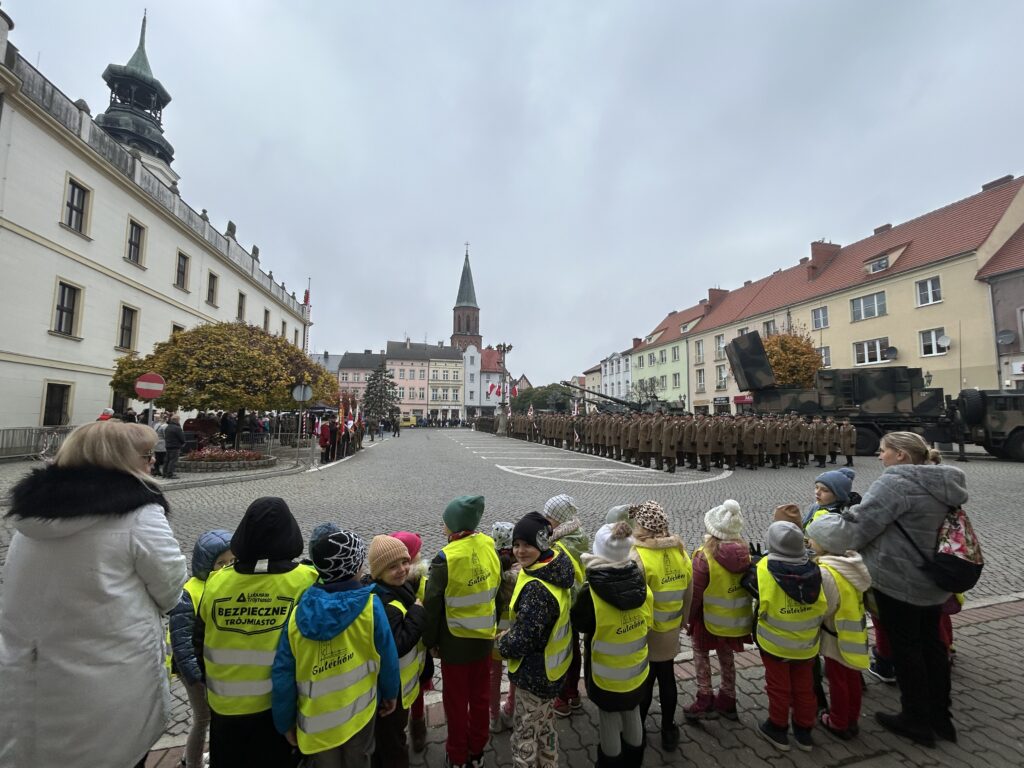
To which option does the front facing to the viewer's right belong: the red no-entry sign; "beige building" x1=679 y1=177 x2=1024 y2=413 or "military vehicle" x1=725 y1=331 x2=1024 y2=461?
the military vehicle

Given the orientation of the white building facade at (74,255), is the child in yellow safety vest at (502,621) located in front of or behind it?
in front

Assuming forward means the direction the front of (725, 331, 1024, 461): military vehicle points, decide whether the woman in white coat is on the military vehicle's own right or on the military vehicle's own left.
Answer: on the military vehicle's own right

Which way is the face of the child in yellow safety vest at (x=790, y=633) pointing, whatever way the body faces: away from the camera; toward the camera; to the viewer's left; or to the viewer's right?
away from the camera

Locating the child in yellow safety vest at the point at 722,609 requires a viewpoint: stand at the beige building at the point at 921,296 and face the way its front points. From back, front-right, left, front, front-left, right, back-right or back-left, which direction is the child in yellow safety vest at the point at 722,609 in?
front-left

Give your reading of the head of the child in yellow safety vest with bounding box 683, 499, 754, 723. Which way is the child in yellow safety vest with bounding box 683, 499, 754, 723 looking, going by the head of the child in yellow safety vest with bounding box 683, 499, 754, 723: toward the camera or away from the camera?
away from the camera

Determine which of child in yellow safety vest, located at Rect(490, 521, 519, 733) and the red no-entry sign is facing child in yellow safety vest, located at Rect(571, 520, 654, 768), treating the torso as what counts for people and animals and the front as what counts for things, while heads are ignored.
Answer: the red no-entry sign

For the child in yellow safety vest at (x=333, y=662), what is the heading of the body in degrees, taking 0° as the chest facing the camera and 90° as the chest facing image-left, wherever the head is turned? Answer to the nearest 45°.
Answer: approximately 180°

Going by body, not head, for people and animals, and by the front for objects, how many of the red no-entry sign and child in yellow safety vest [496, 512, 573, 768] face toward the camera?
1

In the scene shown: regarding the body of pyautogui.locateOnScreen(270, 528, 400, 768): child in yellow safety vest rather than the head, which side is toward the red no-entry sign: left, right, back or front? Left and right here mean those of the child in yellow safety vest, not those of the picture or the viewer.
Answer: front

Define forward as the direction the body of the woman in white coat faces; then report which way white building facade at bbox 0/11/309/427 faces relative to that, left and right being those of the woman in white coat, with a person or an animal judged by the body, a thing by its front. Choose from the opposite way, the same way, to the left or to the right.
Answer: to the right

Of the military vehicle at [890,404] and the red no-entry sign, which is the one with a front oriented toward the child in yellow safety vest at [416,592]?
the red no-entry sign

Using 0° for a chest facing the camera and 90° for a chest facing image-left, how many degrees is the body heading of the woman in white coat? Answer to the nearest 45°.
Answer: approximately 225°

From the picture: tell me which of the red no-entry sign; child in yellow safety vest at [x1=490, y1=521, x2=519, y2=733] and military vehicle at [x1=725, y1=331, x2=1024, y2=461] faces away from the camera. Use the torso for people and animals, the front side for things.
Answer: the child in yellow safety vest

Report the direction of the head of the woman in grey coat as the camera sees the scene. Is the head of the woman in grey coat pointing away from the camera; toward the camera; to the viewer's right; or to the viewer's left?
to the viewer's left

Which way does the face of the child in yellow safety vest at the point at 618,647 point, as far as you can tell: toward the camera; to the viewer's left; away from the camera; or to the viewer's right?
away from the camera
